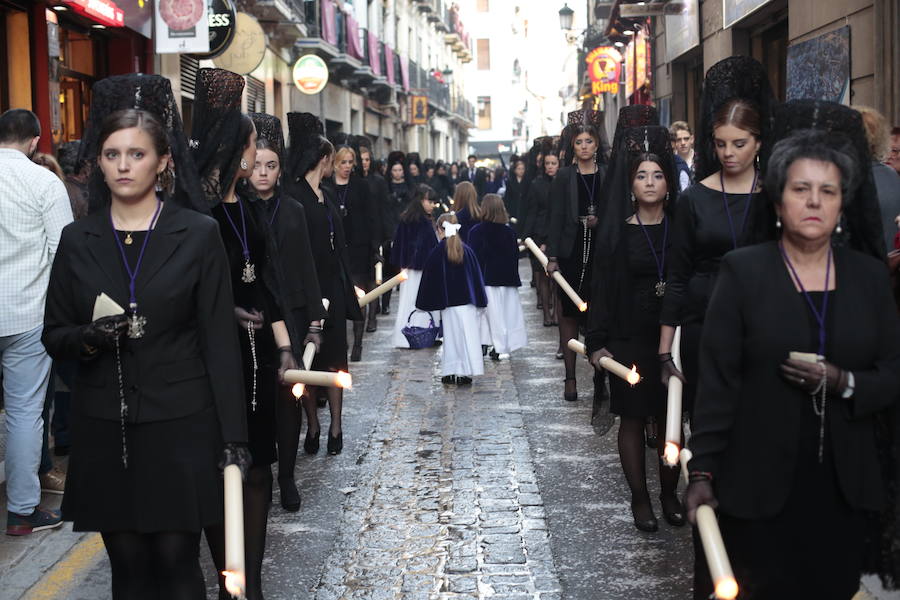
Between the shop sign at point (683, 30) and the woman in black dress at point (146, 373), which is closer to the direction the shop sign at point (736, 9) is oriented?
the woman in black dress

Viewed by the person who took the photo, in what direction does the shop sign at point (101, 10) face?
facing the viewer and to the right of the viewer

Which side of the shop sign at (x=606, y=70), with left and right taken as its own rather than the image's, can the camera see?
front

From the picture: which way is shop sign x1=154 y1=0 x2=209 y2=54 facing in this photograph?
toward the camera

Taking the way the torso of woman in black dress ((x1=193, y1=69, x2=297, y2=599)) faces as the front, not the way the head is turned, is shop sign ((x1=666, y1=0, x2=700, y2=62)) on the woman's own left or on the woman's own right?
on the woman's own left

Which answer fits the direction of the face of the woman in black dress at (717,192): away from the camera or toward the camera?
toward the camera

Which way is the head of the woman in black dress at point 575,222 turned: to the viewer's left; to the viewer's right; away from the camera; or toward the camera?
toward the camera

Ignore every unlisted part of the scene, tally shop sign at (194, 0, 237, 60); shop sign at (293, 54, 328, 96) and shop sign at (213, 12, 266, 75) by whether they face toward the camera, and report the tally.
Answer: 3

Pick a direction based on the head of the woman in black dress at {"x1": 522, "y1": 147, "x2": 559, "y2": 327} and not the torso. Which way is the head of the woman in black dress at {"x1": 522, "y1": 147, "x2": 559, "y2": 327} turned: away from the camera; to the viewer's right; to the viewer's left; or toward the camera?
toward the camera

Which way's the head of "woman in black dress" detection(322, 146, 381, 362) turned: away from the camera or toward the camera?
toward the camera
